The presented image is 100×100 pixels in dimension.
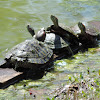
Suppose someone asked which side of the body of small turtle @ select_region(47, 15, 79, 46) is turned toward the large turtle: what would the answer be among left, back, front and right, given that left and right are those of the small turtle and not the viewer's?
left

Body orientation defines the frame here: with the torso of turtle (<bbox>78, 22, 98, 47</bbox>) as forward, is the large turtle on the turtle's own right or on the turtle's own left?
on the turtle's own left

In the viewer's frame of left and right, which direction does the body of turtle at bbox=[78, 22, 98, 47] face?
facing to the left of the viewer

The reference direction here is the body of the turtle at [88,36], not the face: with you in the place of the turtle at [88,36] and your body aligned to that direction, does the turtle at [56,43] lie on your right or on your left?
on your left

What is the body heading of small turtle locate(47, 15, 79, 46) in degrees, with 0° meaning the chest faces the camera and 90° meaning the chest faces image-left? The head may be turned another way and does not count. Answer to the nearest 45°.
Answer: approximately 90°

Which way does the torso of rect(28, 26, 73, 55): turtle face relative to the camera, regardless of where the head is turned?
to the viewer's left
